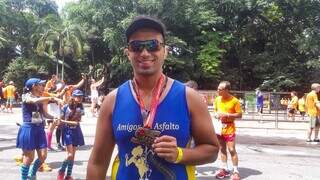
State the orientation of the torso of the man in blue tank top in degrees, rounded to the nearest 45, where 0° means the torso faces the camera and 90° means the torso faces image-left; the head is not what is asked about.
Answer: approximately 0°

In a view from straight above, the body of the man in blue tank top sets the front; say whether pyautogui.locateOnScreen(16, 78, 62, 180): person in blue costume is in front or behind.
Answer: behind

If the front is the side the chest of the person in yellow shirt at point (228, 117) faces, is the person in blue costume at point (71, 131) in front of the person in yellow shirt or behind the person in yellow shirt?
in front

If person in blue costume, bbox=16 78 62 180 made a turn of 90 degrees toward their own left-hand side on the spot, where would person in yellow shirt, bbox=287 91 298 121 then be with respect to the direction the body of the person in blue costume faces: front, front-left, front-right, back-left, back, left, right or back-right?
front

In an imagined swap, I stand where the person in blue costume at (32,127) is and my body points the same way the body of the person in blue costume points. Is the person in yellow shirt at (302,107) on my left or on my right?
on my left

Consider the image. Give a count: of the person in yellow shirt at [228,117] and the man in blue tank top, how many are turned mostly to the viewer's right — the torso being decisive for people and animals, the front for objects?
0

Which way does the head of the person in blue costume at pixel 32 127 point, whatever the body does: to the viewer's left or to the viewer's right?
to the viewer's right
